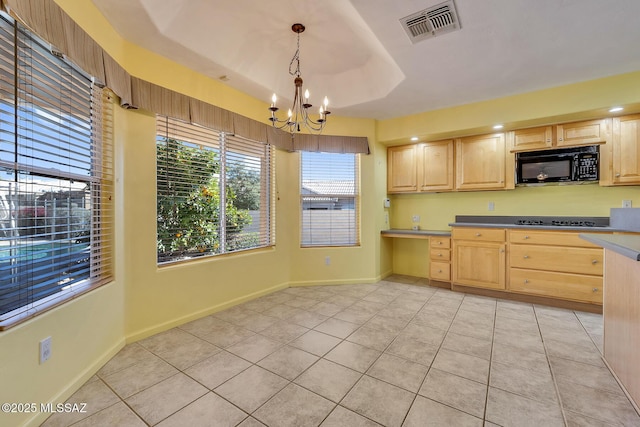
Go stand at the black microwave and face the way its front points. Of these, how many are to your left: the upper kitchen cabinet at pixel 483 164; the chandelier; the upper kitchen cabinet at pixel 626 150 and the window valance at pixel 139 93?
1

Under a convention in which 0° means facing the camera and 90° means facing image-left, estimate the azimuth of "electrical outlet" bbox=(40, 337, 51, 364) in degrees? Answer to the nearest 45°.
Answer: approximately 315°

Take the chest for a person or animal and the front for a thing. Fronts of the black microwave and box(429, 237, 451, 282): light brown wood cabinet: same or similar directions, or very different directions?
same or similar directions

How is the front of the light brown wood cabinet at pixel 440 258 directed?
toward the camera

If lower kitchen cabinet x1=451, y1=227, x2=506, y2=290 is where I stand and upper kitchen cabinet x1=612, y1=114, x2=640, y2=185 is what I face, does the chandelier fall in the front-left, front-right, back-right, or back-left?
back-right

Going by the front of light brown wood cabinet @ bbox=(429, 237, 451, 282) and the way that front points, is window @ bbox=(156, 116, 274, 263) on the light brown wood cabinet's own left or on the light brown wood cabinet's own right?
on the light brown wood cabinet's own right

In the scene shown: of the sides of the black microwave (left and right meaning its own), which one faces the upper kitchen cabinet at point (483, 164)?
right

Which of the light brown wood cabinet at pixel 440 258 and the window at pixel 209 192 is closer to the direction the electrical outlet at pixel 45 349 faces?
the light brown wood cabinet

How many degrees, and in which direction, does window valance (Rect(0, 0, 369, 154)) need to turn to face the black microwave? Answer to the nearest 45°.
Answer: approximately 45° to its left

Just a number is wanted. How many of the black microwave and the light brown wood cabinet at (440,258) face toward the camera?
2

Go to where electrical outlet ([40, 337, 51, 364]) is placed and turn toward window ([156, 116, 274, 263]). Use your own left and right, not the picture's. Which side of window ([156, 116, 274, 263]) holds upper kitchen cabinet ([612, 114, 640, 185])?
right

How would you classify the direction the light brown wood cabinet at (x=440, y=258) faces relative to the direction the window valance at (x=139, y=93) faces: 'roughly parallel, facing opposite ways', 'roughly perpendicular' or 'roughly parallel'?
roughly perpendicular

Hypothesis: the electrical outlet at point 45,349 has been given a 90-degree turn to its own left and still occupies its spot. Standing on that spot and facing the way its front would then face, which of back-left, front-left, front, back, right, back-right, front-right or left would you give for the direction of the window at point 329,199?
front-right

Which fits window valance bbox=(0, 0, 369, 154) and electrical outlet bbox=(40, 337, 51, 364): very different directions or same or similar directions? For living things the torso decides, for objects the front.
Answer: same or similar directions

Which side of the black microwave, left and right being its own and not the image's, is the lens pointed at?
front

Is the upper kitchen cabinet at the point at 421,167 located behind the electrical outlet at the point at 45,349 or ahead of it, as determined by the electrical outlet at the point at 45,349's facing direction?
ahead
